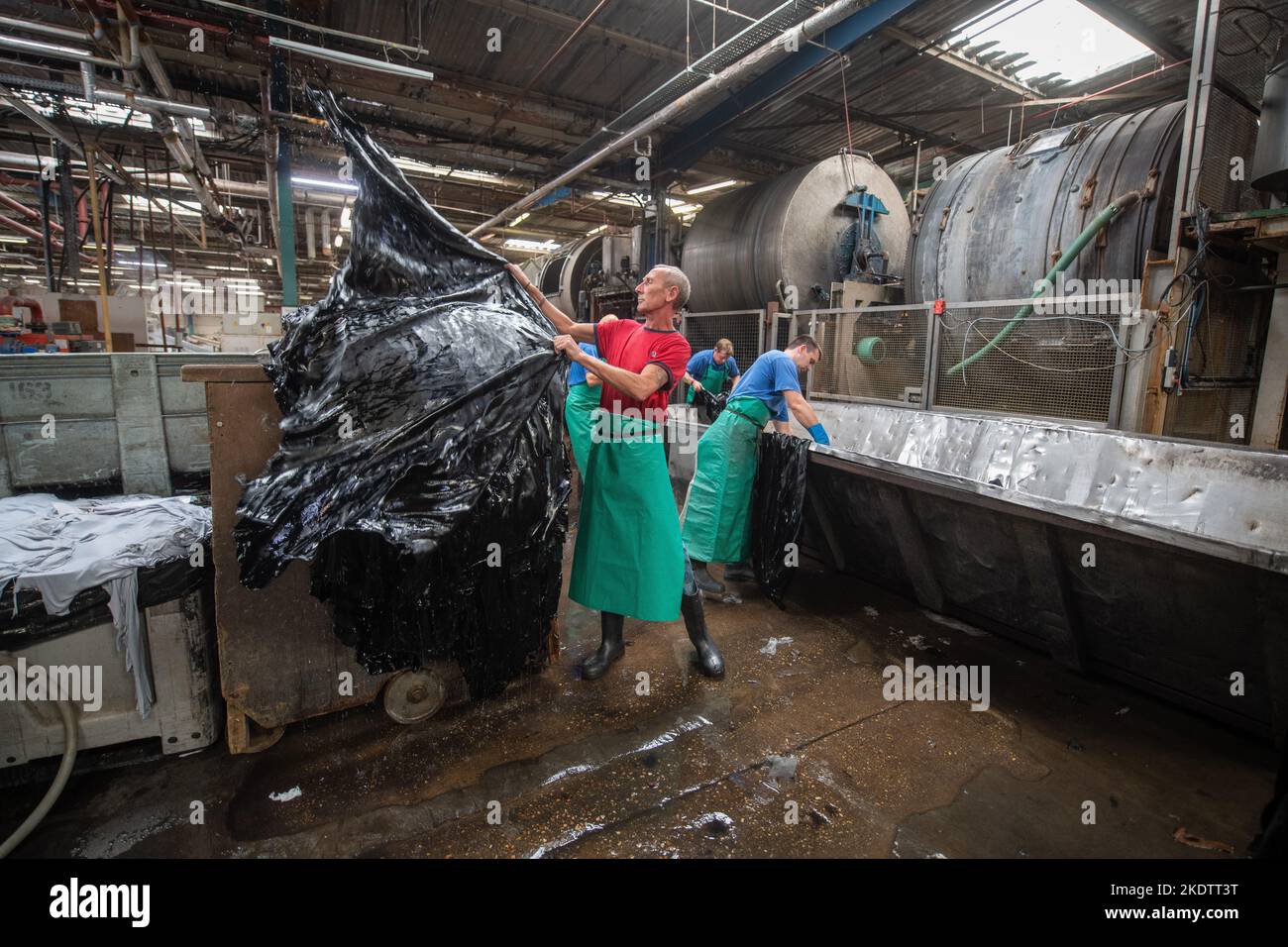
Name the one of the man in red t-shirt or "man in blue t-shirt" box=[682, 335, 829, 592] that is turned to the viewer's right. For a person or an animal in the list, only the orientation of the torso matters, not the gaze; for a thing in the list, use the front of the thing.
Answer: the man in blue t-shirt

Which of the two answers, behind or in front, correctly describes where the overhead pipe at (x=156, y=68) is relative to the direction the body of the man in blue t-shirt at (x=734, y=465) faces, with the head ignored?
behind

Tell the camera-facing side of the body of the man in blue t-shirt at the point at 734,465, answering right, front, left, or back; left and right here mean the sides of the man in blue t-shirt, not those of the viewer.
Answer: right

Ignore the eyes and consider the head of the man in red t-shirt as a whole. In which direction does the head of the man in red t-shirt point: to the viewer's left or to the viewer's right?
to the viewer's left

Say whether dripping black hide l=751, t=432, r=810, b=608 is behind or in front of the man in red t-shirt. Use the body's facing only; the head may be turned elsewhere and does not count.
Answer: behind

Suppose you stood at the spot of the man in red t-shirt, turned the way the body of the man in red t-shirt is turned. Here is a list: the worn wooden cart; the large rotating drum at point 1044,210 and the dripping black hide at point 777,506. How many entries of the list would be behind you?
2

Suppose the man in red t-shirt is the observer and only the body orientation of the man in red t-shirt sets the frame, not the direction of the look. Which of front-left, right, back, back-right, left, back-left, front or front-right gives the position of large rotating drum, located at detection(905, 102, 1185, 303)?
back

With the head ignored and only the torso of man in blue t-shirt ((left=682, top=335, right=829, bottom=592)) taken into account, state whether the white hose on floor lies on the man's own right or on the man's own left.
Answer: on the man's own right

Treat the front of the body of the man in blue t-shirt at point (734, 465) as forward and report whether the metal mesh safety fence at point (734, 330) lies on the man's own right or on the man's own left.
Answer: on the man's own left

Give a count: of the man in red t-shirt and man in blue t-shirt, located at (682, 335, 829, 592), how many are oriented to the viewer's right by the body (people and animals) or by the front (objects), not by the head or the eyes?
1
